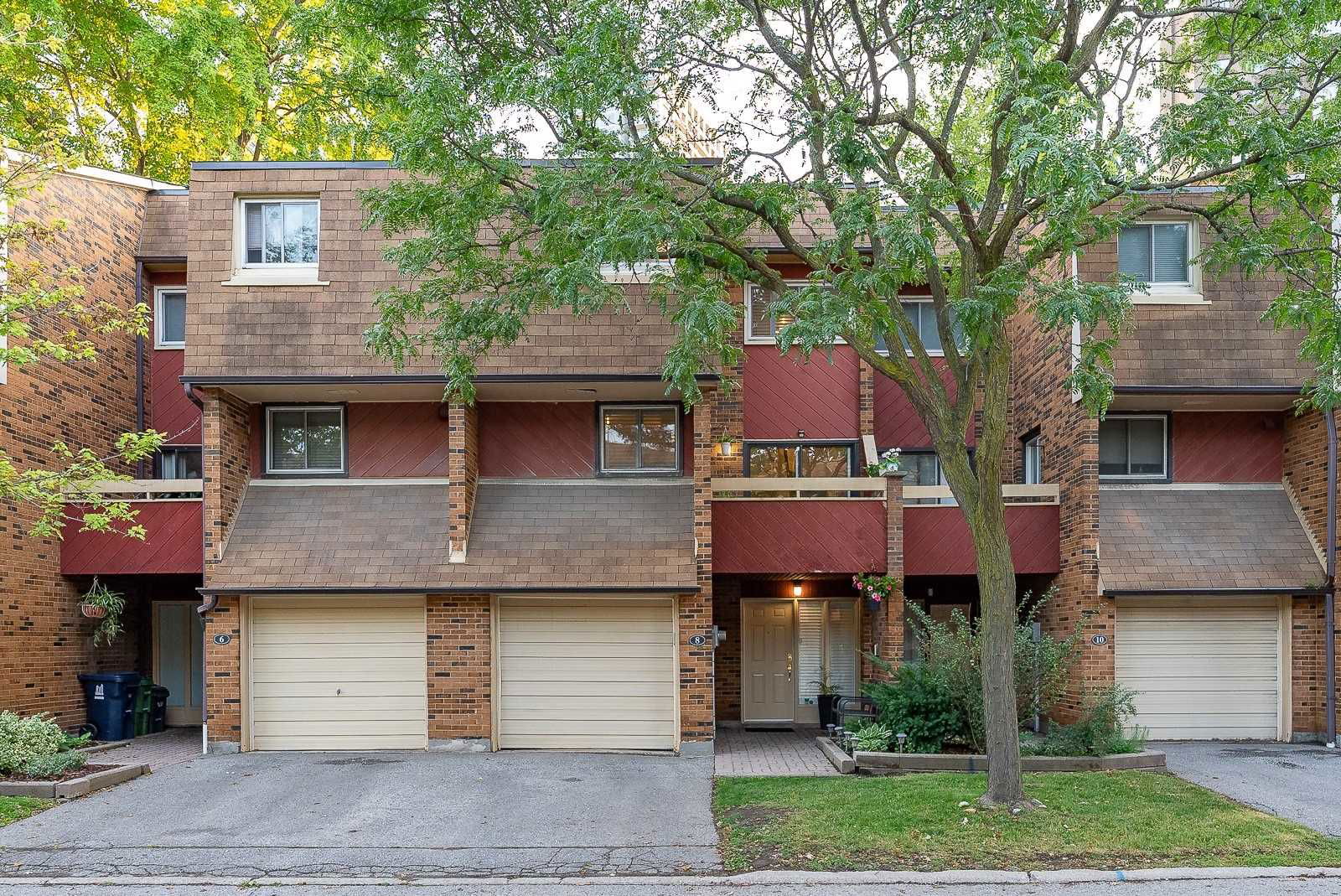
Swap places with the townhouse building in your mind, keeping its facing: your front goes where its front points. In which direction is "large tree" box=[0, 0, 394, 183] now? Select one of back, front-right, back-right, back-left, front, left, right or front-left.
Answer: back-right

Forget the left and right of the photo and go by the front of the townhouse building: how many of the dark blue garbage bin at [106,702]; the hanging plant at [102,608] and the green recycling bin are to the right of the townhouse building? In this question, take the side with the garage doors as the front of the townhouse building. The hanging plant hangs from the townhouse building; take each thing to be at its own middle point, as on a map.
3

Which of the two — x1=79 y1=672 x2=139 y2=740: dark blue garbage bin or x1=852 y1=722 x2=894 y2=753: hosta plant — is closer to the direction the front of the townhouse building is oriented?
the hosta plant

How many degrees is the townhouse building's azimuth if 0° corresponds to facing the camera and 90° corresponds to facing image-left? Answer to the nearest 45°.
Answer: approximately 0°

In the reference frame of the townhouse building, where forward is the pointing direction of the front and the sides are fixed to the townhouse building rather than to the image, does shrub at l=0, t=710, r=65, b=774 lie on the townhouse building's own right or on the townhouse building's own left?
on the townhouse building's own right

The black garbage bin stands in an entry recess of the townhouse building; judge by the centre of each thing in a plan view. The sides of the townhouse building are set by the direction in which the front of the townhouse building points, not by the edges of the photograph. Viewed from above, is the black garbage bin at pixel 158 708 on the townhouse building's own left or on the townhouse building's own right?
on the townhouse building's own right

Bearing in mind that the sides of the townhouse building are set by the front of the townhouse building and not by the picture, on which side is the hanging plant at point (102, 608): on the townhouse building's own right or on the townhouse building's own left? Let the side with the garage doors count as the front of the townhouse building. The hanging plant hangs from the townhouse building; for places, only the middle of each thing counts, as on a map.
on the townhouse building's own right

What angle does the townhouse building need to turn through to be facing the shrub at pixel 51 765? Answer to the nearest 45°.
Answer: approximately 45° to its right

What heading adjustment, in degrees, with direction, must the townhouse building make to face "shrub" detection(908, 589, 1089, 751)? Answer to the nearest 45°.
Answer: approximately 45° to its left
